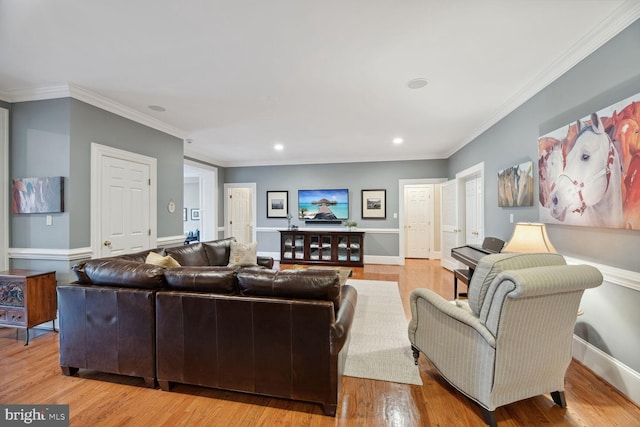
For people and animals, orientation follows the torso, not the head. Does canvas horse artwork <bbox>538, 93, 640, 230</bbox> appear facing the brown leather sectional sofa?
yes

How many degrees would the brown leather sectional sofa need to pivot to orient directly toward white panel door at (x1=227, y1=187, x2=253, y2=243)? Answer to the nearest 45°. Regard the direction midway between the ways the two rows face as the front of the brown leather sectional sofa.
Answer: approximately 45° to its left

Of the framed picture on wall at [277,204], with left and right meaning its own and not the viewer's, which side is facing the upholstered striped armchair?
front

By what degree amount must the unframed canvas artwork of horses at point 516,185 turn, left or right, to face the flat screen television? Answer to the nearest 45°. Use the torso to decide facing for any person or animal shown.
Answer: approximately 45° to its right

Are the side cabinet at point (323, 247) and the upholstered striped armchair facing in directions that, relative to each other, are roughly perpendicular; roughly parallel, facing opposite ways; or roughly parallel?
roughly parallel, facing opposite ways

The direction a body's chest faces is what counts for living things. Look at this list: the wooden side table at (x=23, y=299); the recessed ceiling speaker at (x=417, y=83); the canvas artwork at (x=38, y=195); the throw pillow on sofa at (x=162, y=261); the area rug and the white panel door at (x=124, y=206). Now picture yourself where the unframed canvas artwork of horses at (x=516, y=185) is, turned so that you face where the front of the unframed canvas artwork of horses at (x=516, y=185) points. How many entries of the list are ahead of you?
6

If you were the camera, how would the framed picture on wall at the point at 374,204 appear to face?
facing the viewer

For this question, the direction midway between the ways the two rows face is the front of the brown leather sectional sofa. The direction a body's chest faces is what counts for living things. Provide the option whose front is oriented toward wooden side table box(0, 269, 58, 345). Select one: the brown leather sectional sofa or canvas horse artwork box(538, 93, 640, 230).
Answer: the canvas horse artwork

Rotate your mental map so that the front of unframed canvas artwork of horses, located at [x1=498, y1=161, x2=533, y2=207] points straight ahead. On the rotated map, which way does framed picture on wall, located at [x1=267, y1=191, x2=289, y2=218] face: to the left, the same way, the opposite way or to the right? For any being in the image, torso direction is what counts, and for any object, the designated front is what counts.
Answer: to the left

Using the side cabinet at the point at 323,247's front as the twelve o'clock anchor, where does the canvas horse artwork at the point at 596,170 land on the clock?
The canvas horse artwork is roughly at 11 o'clock from the side cabinet.

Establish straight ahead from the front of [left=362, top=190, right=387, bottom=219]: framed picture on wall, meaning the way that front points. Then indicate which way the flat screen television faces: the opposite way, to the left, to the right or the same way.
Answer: the same way

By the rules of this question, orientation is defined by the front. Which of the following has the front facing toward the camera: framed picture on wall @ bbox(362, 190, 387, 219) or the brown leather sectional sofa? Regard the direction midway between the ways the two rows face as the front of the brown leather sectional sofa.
the framed picture on wall

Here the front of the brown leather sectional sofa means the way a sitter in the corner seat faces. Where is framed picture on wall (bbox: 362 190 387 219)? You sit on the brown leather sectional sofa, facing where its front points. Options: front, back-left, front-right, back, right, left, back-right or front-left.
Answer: front

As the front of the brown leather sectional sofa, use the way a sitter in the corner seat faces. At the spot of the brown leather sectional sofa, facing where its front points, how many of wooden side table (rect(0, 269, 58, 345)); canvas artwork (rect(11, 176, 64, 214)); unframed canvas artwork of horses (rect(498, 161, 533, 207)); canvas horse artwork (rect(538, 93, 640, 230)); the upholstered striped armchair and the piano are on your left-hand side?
2

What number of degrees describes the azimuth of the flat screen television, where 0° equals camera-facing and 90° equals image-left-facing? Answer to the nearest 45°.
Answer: approximately 0°

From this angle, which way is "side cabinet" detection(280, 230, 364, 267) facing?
toward the camera

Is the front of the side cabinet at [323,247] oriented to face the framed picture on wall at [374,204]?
no

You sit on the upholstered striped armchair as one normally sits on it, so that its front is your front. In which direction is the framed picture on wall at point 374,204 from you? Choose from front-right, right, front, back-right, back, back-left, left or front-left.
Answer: front

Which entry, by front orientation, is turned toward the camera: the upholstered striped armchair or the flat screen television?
the flat screen television

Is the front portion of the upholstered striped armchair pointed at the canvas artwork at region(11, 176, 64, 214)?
no

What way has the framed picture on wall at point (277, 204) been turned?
toward the camera

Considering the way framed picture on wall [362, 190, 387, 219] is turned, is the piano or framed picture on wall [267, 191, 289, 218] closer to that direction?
the piano

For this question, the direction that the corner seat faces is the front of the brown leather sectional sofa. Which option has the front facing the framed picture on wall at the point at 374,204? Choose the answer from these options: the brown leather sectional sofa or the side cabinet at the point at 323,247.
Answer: the brown leather sectional sofa

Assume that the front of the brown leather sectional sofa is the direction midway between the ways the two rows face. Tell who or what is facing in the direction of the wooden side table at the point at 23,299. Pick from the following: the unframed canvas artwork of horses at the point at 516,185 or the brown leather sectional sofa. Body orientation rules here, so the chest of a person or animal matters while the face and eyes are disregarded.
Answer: the unframed canvas artwork of horses

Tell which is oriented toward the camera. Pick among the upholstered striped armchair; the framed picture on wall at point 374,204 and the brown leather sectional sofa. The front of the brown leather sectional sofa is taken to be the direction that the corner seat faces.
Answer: the framed picture on wall
